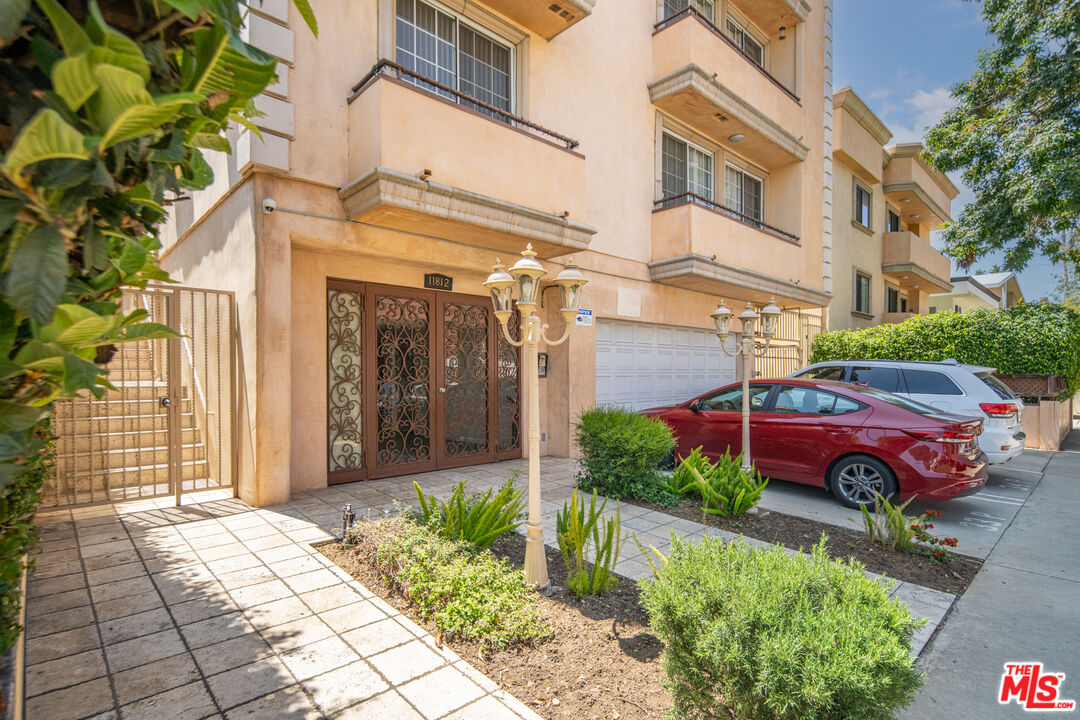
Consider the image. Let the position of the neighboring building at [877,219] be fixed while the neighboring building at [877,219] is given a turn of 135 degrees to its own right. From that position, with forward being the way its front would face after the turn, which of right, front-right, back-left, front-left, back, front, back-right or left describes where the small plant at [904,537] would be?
left

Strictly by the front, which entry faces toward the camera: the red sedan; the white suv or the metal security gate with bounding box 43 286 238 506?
the metal security gate

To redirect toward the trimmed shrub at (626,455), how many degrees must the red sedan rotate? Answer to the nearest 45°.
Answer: approximately 90° to its left

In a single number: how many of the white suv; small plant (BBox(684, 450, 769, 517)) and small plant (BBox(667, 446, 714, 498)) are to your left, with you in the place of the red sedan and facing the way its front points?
2

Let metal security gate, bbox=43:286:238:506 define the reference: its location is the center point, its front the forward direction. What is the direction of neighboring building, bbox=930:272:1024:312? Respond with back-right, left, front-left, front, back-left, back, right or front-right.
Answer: left

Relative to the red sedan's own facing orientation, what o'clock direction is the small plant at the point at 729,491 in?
The small plant is roughly at 9 o'clock from the red sedan.

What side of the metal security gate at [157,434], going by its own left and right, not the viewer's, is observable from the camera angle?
front

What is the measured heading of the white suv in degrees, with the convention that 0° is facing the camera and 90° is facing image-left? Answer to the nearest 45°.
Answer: approximately 135°

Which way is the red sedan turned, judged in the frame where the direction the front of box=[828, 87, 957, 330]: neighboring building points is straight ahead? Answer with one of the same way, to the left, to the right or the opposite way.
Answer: the opposite way

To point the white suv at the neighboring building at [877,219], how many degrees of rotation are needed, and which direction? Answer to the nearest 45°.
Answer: approximately 45° to its right

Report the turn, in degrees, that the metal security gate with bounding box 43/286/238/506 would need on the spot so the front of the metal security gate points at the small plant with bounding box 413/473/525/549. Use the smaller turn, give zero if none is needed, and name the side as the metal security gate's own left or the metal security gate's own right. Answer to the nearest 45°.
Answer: approximately 45° to the metal security gate's own left

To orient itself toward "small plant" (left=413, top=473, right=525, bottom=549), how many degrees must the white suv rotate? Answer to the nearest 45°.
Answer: approximately 90° to its left

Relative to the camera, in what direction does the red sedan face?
facing away from the viewer and to the left of the viewer

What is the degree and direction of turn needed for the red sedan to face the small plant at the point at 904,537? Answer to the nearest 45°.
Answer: approximately 135° to its left
